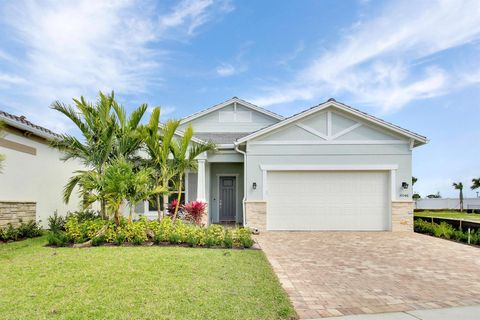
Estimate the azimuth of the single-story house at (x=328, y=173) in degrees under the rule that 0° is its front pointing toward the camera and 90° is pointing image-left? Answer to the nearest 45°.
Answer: approximately 0°

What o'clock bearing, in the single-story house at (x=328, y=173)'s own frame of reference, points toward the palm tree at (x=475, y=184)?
The palm tree is roughly at 7 o'clock from the single-story house.

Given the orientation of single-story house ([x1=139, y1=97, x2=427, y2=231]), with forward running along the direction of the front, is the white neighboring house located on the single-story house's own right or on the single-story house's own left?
on the single-story house's own right

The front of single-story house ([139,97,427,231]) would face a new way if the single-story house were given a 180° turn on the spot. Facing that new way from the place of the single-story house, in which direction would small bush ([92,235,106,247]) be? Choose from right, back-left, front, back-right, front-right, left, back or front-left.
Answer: back-left

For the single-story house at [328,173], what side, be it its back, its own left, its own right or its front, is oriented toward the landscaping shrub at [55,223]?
right

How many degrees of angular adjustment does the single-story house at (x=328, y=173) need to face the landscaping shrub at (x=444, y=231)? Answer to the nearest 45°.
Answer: approximately 90° to its left

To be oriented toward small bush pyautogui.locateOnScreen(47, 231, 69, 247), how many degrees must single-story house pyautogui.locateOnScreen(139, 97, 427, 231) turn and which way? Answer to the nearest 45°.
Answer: approximately 45° to its right

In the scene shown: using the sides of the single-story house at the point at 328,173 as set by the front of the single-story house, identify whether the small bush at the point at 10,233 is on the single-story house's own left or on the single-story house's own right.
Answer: on the single-story house's own right
